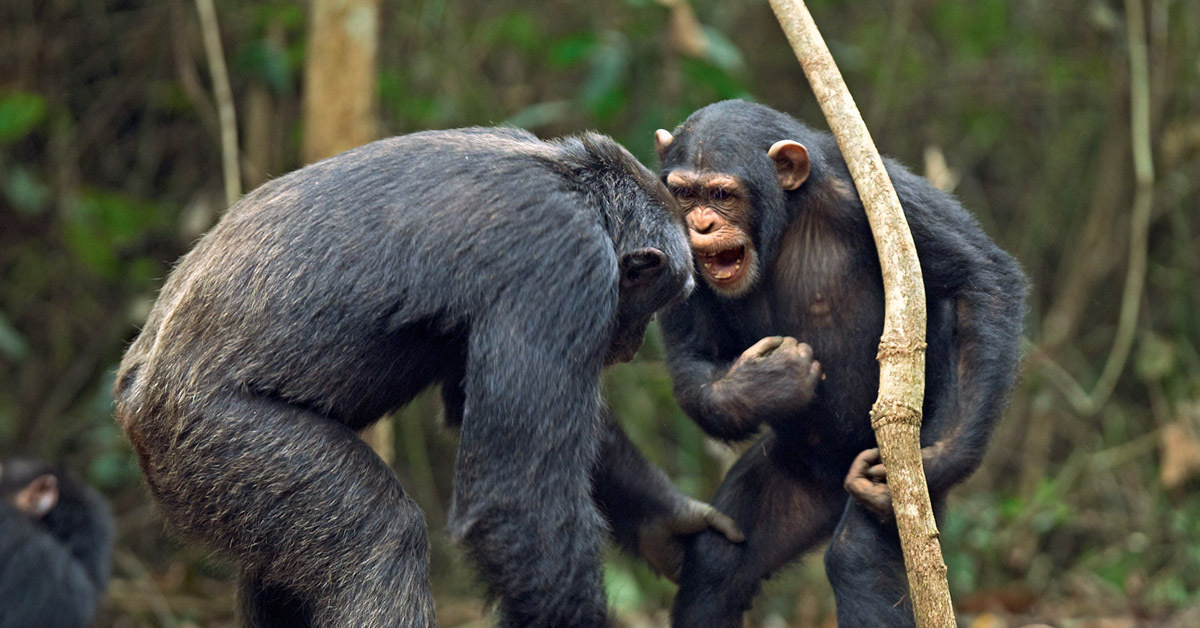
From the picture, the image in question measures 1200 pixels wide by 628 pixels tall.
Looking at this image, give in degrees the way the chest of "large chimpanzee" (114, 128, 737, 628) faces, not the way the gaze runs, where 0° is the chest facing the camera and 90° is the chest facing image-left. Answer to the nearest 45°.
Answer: approximately 270°

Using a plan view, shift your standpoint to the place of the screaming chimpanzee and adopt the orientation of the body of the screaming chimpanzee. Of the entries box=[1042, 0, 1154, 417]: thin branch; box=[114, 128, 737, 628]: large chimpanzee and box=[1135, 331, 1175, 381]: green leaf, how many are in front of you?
1

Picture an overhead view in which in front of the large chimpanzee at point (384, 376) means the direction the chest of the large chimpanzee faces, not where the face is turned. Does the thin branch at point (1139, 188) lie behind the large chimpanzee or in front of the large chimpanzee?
in front

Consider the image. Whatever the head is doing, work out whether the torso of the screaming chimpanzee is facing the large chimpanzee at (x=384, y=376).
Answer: yes

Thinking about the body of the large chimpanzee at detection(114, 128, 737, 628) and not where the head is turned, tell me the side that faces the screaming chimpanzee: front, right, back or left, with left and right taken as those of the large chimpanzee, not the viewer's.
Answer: front

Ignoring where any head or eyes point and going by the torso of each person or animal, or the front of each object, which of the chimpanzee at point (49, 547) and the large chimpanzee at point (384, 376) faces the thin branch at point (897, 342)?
the large chimpanzee

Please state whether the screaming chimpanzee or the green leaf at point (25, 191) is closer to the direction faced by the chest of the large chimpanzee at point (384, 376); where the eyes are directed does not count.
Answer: the screaming chimpanzee

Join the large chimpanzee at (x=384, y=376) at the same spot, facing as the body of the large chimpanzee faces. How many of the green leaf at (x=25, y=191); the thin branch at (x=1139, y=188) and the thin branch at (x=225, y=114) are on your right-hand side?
0
